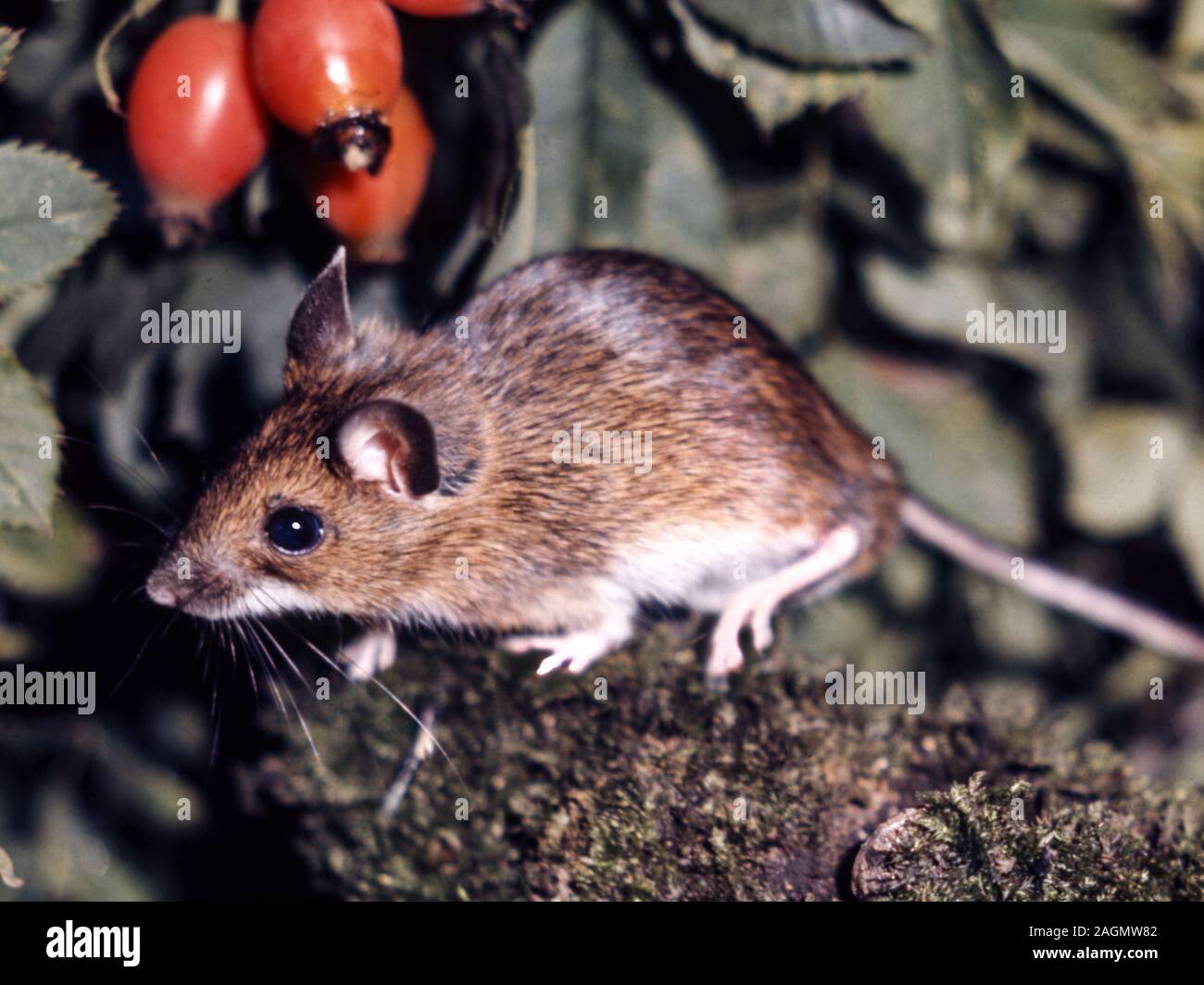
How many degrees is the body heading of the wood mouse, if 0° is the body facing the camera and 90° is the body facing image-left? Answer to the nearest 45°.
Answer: approximately 90°

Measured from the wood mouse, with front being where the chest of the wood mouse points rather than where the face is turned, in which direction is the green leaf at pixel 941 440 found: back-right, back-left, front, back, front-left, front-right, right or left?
back-right

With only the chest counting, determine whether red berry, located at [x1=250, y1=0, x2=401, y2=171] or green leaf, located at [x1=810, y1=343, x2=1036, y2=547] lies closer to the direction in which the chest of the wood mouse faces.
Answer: the red berry
